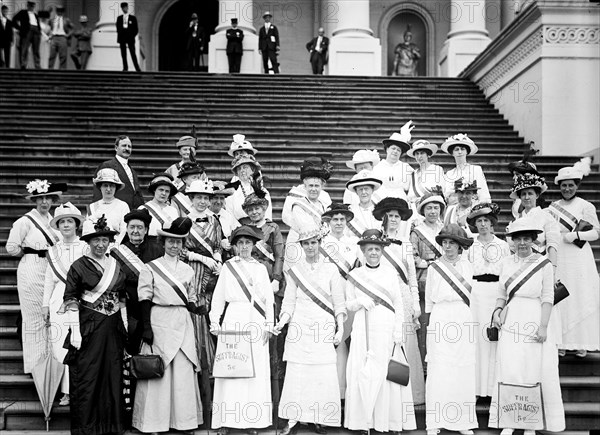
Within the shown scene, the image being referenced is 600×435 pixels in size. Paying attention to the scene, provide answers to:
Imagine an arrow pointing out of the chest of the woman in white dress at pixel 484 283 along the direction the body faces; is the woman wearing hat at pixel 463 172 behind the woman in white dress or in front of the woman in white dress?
behind

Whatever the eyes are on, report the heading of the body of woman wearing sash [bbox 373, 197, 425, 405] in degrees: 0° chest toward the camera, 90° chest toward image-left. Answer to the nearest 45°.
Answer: approximately 0°

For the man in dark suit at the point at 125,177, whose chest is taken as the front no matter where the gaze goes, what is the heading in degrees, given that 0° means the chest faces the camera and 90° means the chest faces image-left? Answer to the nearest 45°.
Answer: approximately 315°

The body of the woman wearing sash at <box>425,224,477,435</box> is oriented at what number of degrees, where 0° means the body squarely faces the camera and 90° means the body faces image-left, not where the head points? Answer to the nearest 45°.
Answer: approximately 0°

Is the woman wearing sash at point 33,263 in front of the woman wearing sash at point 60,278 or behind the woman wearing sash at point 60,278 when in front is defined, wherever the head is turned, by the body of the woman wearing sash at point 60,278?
behind

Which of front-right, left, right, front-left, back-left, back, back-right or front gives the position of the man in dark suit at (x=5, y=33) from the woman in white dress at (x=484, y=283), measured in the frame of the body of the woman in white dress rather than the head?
back-right

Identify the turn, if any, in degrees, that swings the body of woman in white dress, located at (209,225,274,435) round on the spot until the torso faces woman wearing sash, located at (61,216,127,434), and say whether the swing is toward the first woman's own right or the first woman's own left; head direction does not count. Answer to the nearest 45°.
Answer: approximately 90° to the first woman's own right

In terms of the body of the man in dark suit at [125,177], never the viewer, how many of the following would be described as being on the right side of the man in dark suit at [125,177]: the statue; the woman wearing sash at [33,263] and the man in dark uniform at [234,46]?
1
